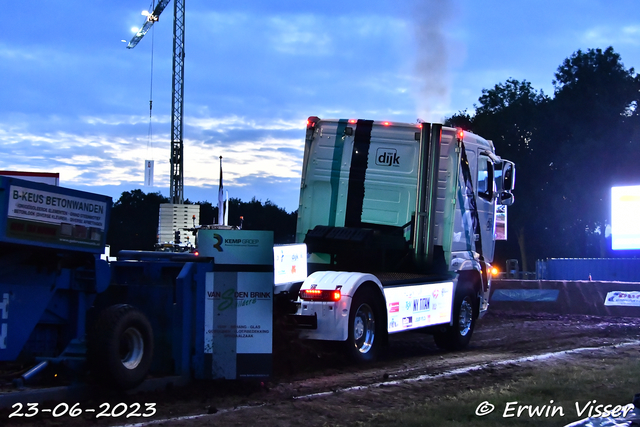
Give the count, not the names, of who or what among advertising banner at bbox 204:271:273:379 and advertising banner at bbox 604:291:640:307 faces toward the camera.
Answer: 2

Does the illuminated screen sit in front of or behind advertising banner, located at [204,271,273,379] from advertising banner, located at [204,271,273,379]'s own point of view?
behind

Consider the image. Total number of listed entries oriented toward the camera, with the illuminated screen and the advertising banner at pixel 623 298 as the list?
2

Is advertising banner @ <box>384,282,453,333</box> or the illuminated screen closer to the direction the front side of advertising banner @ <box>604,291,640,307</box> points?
the advertising banner

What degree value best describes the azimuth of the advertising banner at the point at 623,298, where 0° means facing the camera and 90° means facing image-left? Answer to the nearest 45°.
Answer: approximately 0°

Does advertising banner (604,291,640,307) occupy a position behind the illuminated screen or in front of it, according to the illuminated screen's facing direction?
in front

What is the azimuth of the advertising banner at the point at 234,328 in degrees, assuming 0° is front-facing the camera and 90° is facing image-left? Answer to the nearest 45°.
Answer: approximately 0°

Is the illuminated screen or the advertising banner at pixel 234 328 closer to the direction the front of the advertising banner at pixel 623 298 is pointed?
the advertising banner

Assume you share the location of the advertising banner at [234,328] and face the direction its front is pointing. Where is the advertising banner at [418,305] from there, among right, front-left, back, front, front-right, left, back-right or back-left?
back-left

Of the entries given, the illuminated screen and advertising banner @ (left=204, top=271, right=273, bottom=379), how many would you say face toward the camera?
2

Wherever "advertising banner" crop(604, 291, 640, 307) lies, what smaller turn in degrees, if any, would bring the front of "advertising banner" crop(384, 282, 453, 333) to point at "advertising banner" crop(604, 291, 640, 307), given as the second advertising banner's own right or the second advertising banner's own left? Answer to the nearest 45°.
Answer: approximately 90° to the second advertising banner's own left

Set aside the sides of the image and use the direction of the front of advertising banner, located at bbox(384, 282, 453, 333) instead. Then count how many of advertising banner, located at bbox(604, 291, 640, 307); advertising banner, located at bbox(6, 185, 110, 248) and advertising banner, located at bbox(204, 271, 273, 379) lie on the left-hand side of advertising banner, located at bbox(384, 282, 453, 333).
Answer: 1

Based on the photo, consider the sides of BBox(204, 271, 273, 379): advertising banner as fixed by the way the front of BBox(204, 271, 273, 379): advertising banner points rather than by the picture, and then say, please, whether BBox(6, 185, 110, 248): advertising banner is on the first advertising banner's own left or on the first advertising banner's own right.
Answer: on the first advertising banner's own right
